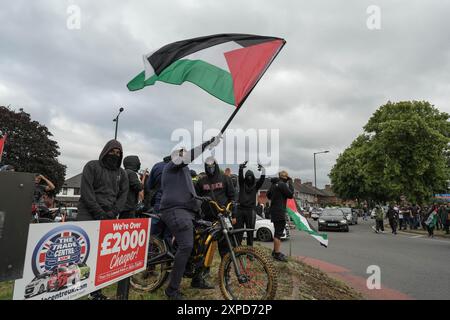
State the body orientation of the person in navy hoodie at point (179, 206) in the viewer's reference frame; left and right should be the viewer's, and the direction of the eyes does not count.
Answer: facing to the right of the viewer

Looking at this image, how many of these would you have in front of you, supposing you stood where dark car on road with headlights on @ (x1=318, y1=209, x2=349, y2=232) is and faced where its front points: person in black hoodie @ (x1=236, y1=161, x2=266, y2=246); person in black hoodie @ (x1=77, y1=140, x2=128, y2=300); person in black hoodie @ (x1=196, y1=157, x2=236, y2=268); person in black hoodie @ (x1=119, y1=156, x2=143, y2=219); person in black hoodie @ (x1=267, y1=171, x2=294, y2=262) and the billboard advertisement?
6

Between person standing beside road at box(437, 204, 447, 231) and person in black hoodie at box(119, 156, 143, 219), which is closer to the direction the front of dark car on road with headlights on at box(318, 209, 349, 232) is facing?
the person in black hoodie

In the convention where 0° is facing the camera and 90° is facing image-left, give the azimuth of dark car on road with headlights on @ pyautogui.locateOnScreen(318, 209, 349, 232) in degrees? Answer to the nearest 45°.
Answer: approximately 0°

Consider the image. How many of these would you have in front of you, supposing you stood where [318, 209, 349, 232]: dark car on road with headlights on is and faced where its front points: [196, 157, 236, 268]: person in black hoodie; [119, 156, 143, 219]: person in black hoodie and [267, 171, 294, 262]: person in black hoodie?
3

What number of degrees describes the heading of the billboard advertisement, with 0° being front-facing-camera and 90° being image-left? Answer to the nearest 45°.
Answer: approximately 315°

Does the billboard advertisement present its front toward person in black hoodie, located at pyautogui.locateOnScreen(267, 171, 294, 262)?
no

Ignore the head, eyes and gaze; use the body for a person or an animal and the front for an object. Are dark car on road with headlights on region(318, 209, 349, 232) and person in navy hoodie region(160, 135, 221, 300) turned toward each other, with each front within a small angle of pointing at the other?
no

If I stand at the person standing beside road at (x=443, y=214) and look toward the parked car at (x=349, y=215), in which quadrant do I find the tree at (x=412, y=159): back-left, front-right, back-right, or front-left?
front-right
